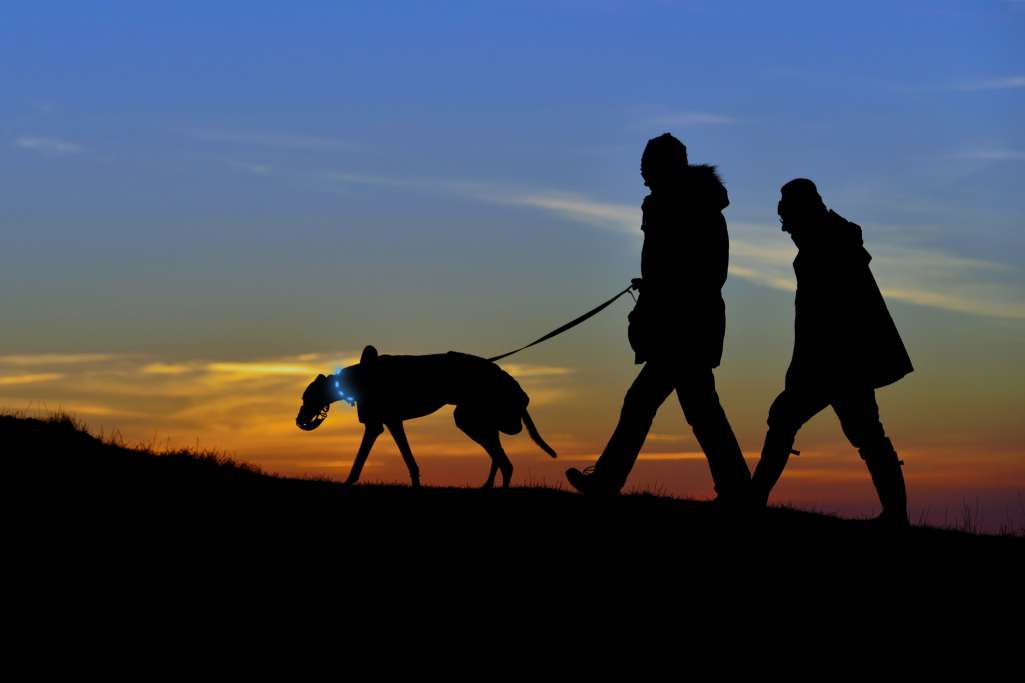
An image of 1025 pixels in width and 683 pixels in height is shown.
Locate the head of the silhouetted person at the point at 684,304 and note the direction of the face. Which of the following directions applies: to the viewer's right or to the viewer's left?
to the viewer's left

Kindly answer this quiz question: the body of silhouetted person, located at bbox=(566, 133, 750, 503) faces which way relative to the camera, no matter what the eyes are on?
to the viewer's left

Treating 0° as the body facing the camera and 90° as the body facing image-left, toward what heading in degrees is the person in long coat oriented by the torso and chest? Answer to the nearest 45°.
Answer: approximately 90°

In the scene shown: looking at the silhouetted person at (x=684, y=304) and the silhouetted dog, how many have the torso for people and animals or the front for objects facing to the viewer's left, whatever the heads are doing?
2

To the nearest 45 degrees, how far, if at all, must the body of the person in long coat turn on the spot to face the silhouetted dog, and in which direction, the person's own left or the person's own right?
approximately 45° to the person's own right

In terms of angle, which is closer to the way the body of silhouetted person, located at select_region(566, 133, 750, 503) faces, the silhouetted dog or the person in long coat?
the silhouetted dog

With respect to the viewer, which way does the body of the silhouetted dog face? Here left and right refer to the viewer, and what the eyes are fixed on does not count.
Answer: facing to the left of the viewer

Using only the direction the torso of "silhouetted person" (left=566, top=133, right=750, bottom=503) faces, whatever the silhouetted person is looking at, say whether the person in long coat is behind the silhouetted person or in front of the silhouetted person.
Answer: behind

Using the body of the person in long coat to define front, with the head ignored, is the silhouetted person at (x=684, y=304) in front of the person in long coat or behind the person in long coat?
in front

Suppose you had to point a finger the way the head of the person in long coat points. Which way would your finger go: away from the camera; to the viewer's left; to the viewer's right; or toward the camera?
to the viewer's left
